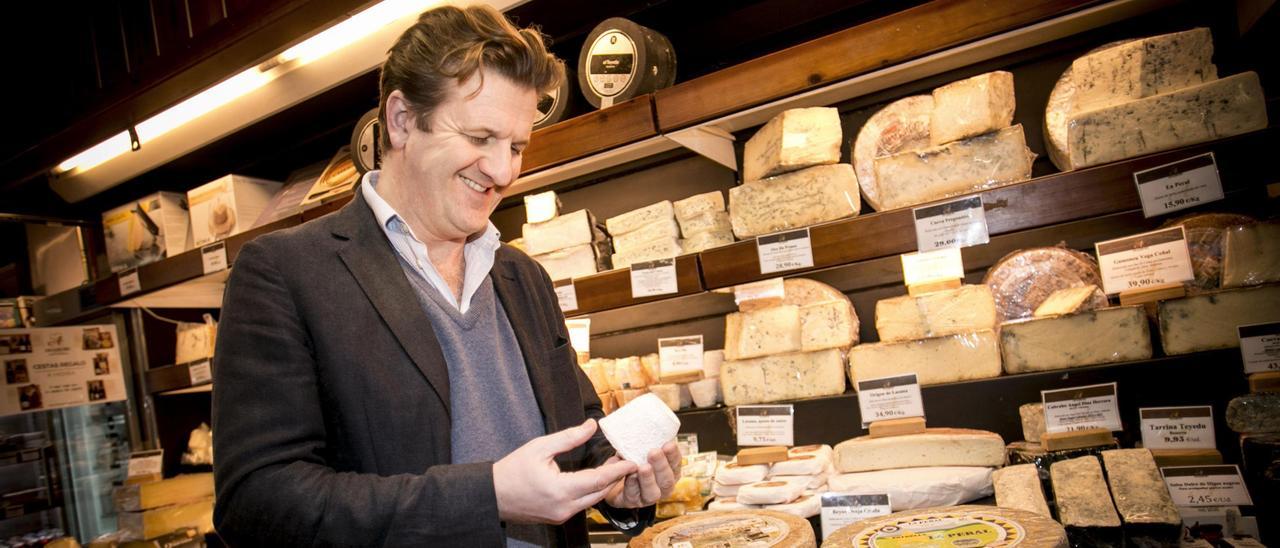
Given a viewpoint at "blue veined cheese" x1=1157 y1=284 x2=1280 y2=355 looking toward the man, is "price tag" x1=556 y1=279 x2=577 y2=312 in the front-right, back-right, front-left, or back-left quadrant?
front-right

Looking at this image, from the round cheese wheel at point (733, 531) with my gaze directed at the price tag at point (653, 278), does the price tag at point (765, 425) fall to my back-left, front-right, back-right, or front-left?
front-right

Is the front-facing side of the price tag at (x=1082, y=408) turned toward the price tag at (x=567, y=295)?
no

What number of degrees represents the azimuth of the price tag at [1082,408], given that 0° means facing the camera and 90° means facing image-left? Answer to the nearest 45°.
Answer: approximately 0°

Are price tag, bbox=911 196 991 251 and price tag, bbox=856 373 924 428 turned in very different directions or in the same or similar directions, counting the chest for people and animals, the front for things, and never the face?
same or similar directions

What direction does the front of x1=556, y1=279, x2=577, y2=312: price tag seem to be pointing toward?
toward the camera

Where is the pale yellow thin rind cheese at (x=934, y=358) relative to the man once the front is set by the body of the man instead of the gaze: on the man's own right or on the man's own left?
on the man's own left

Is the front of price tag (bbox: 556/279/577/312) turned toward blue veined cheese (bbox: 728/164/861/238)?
no

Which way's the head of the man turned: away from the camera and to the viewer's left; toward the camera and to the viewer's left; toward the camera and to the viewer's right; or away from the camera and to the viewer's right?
toward the camera and to the viewer's right

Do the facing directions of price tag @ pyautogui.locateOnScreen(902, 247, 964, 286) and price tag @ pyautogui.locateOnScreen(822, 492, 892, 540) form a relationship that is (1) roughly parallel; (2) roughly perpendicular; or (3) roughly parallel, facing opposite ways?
roughly parallel

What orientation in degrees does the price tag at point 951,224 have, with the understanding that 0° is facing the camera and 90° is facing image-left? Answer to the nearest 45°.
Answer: approximately 0°

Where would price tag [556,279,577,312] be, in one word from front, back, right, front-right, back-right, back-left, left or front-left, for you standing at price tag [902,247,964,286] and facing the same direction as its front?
right

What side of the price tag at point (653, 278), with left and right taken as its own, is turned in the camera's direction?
front

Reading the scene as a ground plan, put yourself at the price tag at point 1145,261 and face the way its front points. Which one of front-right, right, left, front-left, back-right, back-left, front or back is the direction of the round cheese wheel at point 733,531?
front-right

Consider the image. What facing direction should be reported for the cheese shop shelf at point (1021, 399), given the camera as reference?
facing the viewer and to the left of the viewer

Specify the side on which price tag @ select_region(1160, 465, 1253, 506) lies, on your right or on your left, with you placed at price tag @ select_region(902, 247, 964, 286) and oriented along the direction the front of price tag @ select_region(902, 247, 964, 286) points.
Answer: on your left

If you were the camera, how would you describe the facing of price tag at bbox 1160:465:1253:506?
facing the viewer

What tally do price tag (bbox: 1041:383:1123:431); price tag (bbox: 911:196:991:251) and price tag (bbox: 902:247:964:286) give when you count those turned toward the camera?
3

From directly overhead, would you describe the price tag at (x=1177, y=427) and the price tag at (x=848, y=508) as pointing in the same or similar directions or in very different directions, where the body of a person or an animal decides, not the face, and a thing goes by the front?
same or similar directions

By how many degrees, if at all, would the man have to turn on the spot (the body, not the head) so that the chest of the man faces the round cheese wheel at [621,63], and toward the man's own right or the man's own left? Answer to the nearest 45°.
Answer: approximately 90° to the man's own left
